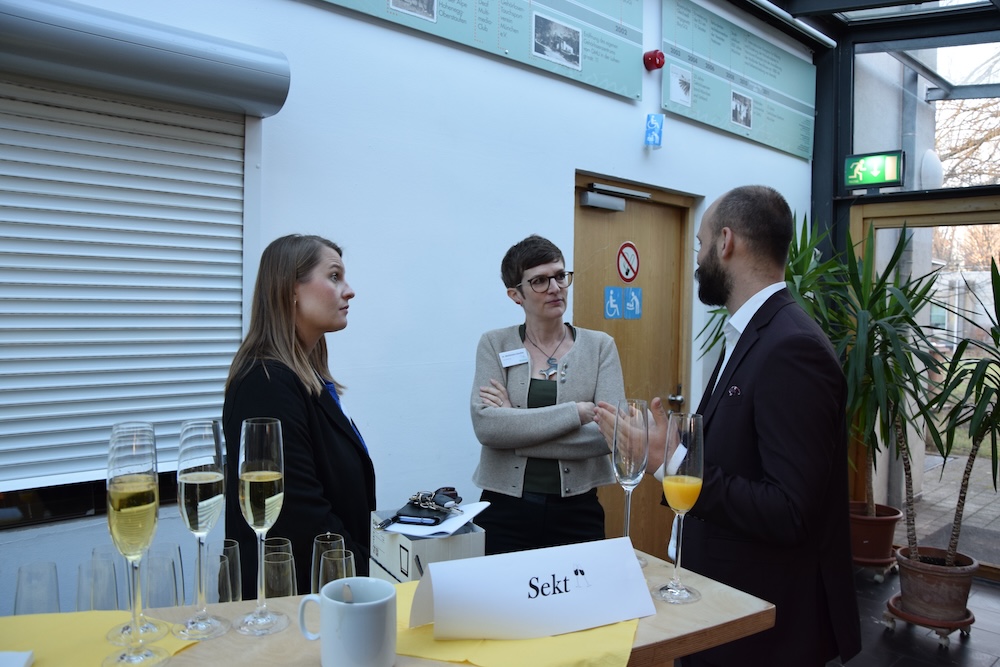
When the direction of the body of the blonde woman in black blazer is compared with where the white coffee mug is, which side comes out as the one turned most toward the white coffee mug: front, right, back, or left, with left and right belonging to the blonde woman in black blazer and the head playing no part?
right

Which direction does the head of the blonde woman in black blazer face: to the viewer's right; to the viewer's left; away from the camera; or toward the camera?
to the viewer's right

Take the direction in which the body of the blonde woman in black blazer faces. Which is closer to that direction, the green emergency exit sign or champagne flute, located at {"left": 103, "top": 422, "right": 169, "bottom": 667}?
the green emergency exit sign

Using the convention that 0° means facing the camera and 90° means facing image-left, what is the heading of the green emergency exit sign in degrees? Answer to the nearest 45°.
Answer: approximately 45°

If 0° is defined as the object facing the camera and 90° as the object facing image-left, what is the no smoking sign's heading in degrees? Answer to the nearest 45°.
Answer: approximately 315°

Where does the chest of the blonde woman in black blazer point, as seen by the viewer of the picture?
to the viewer's right

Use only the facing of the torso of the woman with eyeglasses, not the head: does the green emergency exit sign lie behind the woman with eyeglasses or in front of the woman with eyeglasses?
behind

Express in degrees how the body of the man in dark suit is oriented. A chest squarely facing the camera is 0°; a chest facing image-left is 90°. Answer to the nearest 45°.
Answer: approximately 90°
